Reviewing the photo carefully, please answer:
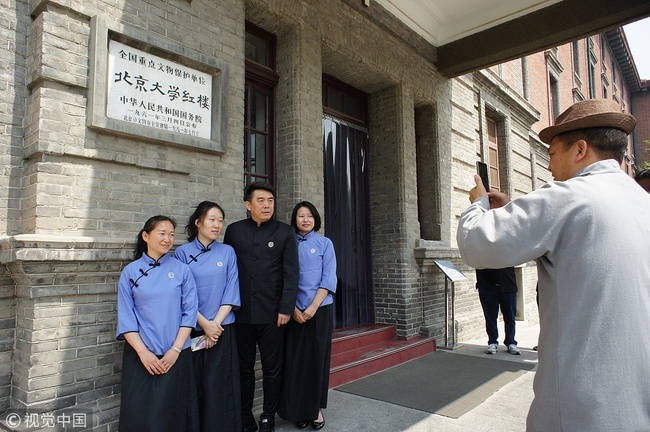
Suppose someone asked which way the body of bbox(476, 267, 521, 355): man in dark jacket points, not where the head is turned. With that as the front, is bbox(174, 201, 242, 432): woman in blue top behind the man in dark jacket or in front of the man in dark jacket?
in front

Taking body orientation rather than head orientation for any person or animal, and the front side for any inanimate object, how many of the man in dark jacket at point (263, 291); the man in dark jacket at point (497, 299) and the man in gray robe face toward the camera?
2

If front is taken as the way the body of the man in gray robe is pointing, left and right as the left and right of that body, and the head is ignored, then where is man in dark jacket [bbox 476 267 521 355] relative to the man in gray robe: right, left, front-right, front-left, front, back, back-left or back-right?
front-right

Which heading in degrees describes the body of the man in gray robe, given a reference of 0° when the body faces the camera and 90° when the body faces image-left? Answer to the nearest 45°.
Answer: approximately 135°

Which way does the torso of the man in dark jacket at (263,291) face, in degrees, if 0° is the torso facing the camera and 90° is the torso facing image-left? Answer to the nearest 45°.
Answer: approximately 0°

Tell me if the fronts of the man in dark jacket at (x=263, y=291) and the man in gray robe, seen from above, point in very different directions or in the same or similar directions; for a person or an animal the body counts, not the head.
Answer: very different directions

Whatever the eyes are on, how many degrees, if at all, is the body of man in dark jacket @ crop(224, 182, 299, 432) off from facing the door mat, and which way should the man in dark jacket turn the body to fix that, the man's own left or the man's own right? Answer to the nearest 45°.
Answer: approximately 135° to the man's own left

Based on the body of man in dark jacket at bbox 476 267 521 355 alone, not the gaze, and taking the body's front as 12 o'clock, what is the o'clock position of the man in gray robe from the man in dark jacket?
The man in gray robe is roughly at 12 o'clock from the man in dark jacket.

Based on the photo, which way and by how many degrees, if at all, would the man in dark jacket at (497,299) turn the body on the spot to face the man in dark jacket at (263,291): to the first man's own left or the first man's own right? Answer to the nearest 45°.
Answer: approximately 45° to the first man's own right

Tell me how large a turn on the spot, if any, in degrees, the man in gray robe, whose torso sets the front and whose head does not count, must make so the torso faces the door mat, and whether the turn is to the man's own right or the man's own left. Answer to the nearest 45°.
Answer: approximately 45° to the man's own right

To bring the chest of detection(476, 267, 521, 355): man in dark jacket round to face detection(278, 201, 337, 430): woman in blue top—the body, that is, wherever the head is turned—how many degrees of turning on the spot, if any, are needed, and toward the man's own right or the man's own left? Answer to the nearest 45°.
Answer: approximately 45° to the man's own right
